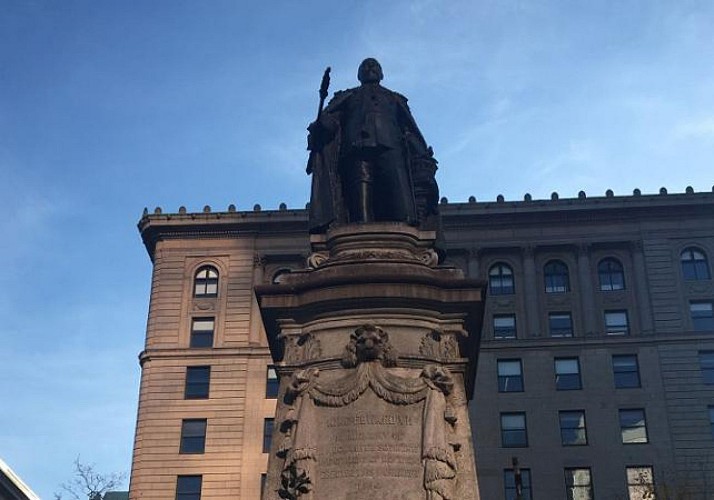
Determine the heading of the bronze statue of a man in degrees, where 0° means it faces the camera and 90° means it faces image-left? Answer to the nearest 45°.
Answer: approximately 0°
